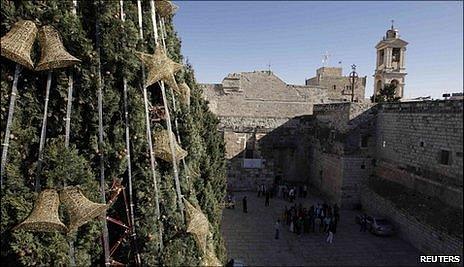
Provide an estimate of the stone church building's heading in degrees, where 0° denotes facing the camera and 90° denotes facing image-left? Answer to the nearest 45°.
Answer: approximately 0°

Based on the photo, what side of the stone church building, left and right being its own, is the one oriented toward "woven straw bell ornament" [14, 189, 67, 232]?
front

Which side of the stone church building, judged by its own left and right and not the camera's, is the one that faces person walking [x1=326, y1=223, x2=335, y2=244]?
front

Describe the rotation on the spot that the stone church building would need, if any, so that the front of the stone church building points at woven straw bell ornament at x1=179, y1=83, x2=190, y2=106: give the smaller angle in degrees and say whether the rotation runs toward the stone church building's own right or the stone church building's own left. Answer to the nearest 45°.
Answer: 0° — it already faces it
